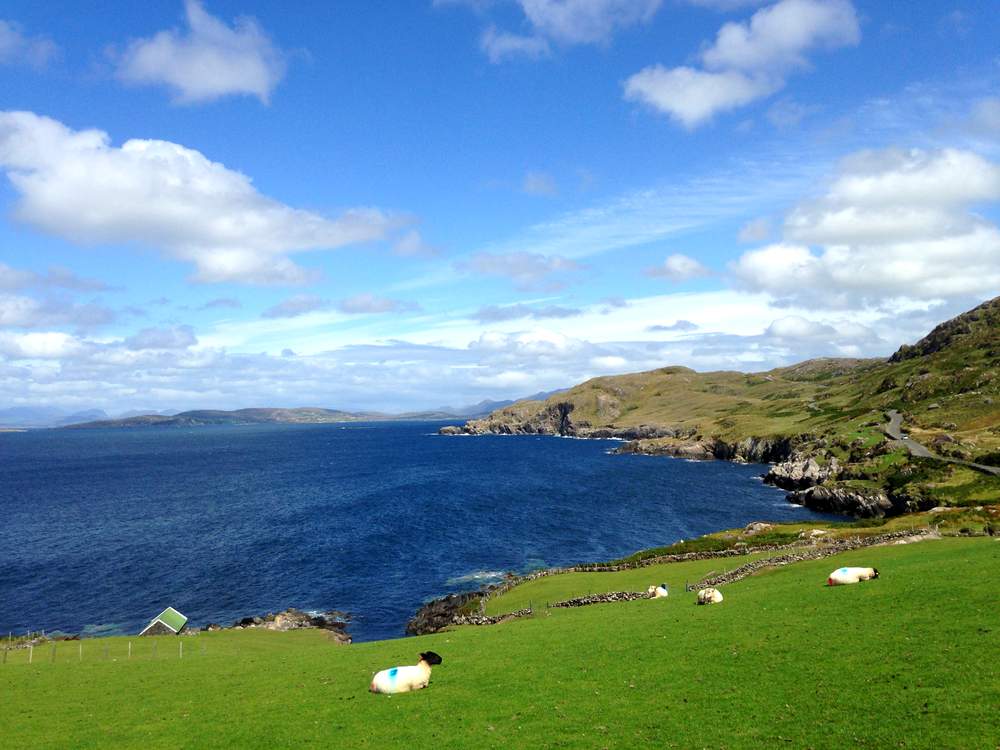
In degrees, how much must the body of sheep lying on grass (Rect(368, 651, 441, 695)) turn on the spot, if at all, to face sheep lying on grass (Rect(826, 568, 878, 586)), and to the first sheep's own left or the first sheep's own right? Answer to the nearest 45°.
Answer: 0° — it already faces it

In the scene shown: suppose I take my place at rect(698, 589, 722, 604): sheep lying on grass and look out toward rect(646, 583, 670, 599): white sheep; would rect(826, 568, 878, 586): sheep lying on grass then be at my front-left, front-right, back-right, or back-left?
back-right

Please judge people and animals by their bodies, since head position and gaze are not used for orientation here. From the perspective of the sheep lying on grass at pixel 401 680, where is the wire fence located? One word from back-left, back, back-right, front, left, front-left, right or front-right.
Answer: back-left

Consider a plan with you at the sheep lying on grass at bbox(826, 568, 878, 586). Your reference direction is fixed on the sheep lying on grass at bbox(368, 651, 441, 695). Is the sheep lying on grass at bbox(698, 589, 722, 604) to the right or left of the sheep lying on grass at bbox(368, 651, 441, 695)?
right

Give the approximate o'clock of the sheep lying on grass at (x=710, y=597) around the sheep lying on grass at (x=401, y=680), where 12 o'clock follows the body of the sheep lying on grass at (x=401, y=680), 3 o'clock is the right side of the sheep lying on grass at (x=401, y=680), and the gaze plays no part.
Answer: the sheep lying on grass at (x=710, y=597) is roughly at 11 o'clock from the sheep lying on grass at (x=401, y=680).

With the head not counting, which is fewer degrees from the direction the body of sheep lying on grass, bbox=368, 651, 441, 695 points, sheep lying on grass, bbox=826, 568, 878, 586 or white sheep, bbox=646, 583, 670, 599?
the sheep lying on grass

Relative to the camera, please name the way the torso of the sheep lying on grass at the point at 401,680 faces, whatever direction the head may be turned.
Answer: to the viewer's right

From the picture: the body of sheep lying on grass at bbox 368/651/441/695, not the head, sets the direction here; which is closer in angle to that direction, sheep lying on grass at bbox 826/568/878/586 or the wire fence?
the sheep lying on grass

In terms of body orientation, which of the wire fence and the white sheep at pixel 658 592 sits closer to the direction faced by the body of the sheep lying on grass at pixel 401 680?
the white sheep
